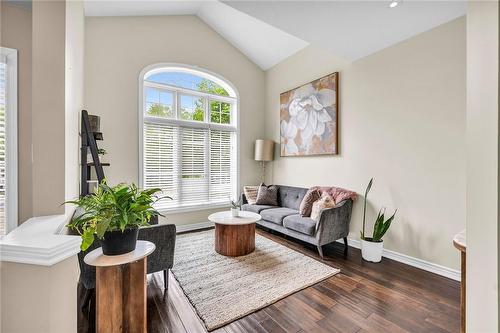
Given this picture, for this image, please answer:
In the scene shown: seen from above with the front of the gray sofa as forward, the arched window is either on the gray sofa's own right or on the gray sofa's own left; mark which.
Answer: on the gray sofa's own right

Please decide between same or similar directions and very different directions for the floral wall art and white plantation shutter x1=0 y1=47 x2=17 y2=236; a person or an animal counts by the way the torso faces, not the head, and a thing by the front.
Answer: very different directions

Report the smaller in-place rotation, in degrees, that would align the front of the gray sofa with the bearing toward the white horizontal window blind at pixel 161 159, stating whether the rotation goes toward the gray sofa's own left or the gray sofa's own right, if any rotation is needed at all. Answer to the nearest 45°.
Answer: approximately 45° to the gray sofa's own right

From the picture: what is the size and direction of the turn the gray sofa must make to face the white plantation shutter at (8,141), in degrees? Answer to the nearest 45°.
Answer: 0° — it already faces it

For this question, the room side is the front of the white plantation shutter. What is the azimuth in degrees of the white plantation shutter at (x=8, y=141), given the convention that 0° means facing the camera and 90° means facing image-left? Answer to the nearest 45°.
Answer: approximately 315°
